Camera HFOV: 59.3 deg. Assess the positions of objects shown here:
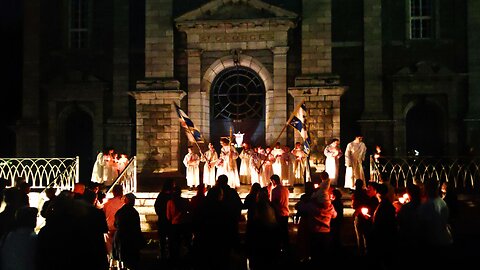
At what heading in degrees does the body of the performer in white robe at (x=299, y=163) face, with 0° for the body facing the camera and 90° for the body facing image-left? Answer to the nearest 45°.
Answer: approximately 0°

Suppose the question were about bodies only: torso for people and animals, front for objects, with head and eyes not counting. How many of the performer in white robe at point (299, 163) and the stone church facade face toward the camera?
2

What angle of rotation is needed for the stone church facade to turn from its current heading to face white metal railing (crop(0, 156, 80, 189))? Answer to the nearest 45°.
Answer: approximately 45° to its right

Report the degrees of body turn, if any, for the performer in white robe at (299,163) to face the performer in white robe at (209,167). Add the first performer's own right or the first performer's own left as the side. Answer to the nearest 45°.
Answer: approximately 90° to the first performer's own right

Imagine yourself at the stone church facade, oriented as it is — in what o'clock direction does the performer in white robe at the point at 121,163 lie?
The performer in white robe is roughly at 2 o'clock from the stone church facade.

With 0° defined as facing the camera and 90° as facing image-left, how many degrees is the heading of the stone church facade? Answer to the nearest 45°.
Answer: approximately 0°

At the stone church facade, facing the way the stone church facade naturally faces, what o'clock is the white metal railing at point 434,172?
The white metal railing is roughly at 10 o'clock from the stone church facade.

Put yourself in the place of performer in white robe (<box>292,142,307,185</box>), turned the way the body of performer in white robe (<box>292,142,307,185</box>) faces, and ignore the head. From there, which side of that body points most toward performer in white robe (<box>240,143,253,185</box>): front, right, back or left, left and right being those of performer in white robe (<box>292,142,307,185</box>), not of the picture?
right
